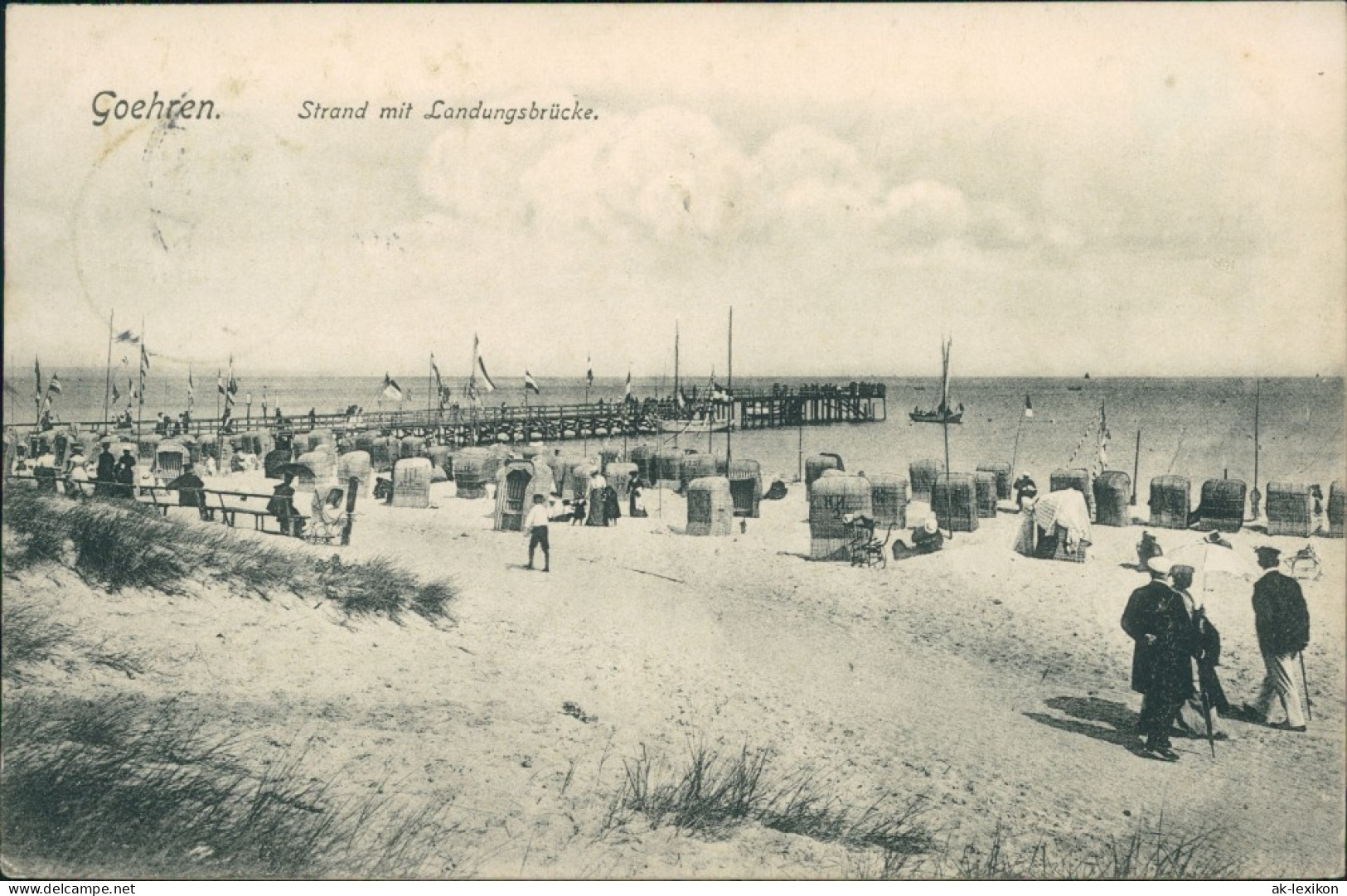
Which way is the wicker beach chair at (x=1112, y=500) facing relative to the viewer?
away from the camera

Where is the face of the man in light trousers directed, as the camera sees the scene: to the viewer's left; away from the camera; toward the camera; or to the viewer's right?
away from the camera

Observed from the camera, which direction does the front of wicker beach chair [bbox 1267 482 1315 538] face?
facing away from the viewer

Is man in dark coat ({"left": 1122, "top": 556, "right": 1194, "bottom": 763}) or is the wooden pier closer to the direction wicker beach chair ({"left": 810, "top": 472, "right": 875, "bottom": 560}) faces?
the wooden pier

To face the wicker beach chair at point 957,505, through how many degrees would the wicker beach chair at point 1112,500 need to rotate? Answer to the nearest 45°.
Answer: approximately 135° to its left

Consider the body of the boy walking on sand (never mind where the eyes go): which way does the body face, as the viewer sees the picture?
away from the camera

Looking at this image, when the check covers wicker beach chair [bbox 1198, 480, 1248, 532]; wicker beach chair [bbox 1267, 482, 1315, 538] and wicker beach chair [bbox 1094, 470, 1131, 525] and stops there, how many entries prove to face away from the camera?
3

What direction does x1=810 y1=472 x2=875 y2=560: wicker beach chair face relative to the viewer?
away from the camera

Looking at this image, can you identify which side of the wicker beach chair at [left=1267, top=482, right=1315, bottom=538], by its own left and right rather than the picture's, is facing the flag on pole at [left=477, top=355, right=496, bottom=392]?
left

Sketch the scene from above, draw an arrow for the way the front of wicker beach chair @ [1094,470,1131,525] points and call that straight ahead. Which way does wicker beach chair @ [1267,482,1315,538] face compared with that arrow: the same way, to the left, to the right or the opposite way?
the same way

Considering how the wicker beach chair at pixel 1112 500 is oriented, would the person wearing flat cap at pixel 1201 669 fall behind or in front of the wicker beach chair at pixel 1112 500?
behind

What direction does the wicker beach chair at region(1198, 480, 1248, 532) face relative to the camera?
away from the camera
